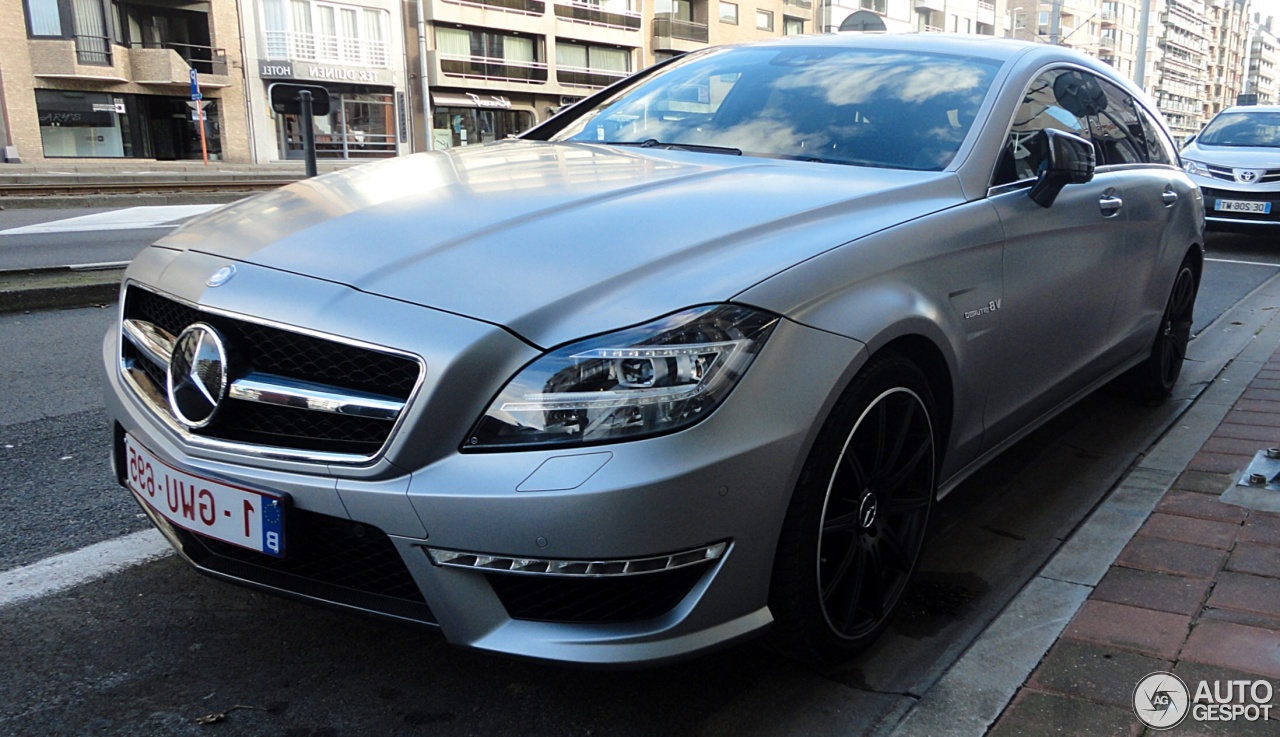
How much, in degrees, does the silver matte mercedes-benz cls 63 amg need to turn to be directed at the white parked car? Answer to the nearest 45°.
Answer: approximately 180°

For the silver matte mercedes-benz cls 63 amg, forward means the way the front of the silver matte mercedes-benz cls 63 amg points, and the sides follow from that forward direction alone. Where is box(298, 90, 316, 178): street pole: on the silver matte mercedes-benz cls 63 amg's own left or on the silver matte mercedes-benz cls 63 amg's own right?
on the silver matte mercedes-benz cls 63 amg's own right

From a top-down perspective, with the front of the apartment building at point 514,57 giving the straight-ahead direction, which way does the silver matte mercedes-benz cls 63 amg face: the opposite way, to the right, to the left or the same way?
to the right

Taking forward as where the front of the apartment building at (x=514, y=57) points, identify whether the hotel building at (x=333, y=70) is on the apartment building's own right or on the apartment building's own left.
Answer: on the apartment building's own right

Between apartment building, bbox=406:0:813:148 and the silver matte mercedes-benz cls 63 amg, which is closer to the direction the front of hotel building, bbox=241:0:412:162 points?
the silver matte mercedes-benz cls 63 amg

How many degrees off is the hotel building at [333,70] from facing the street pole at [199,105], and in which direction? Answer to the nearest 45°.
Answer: approximately 45° to its right

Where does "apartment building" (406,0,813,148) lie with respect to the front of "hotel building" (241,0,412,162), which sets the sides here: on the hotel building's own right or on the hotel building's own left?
on the hotel building's own left

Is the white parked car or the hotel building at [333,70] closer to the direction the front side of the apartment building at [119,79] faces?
the white parked car

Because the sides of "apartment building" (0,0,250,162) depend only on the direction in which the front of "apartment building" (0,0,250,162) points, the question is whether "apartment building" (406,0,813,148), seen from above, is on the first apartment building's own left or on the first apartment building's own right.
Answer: on the first apartment building's own left

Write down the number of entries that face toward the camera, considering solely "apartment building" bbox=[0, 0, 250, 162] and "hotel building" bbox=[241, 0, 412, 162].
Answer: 2

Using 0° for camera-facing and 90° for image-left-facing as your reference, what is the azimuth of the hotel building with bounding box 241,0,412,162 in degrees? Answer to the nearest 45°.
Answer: approximately 0°

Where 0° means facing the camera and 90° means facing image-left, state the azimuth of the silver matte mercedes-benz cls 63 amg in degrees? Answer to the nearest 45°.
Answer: approximately 45°

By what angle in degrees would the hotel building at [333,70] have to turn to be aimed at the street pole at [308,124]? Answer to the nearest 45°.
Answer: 0° — it already faces it

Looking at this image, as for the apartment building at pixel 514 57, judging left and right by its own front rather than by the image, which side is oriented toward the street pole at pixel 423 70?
right

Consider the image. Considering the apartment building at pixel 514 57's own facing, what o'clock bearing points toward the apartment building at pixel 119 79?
the apartment building at pixel 119 79 is roughly at 3 o'clock from the apartment building at pixel 514 57.

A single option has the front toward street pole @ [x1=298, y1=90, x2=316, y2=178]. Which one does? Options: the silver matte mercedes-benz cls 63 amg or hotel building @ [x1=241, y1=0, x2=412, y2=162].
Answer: the hotel building

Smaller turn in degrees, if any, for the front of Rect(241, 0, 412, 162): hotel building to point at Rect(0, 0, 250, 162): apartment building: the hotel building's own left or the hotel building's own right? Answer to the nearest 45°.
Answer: approximately 45° to the hotel building's own right
